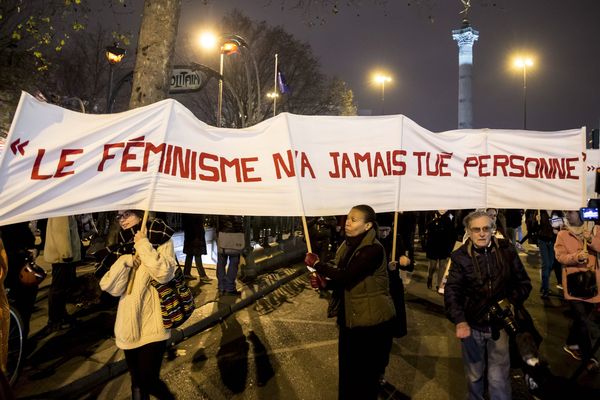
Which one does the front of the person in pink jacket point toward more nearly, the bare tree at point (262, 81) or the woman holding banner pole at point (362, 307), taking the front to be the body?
the woman holding banner pole

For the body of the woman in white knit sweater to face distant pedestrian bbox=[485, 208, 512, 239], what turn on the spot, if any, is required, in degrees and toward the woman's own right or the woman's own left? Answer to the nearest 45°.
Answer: approximately 135° to the woman's own left

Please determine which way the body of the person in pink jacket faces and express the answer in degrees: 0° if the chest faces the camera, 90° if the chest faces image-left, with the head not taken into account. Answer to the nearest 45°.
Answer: approximately 0°

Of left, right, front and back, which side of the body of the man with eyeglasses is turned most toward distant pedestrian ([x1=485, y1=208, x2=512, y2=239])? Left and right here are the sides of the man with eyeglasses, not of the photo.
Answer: back

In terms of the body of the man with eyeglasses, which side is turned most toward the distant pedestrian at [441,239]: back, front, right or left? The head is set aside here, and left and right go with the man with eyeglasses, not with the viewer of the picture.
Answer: back
